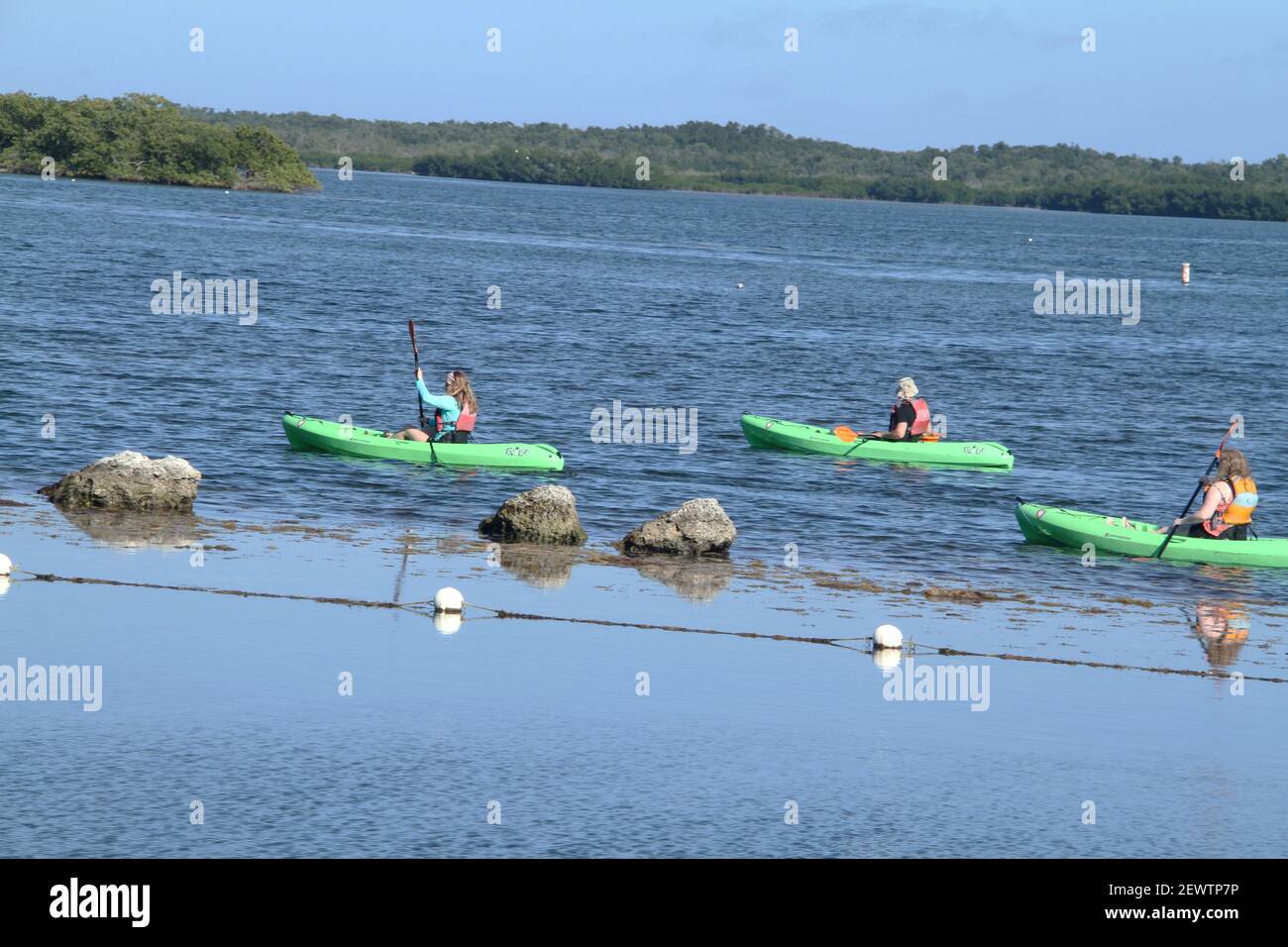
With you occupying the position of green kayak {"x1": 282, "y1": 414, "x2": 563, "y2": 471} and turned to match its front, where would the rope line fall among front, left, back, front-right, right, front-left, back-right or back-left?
left

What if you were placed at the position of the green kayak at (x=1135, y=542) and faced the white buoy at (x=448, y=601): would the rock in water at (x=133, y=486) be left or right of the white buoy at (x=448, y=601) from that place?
right

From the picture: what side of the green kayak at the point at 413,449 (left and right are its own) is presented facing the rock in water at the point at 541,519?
left

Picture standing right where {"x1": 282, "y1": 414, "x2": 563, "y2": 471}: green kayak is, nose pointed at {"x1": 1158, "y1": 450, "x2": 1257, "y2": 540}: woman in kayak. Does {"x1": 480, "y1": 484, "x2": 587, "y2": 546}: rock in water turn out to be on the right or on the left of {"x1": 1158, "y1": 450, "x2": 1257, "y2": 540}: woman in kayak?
right

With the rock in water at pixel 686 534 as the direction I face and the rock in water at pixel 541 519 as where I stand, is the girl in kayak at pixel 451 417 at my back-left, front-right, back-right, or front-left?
back-left

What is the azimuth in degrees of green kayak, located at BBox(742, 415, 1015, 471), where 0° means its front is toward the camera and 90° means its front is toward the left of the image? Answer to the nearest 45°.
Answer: approximately 90°

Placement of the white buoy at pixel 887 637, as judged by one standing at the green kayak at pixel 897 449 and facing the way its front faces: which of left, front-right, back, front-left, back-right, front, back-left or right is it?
left

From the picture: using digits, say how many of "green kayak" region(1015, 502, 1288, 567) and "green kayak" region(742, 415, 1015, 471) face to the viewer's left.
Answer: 2

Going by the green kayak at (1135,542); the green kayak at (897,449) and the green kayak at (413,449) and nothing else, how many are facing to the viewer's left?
3

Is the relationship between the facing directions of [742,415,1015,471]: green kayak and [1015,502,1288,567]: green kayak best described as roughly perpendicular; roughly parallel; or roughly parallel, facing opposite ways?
roughly parallel

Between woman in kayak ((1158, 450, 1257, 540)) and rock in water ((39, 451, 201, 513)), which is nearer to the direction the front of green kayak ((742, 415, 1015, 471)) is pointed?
the rock in water

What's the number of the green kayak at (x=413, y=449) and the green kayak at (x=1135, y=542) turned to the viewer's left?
2

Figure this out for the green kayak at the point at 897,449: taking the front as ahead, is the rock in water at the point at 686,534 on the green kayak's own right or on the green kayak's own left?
on the green kayak's own left

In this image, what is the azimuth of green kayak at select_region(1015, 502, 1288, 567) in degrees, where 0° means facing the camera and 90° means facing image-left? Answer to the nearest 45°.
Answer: approximately 90°

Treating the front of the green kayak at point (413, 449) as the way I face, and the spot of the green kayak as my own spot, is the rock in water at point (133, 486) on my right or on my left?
on my left
